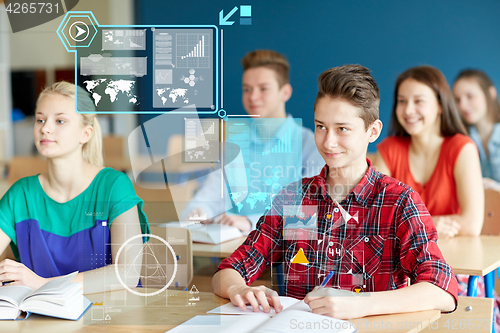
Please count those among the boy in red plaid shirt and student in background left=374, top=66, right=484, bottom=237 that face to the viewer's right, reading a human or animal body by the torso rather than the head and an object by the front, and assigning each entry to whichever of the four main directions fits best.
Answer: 0

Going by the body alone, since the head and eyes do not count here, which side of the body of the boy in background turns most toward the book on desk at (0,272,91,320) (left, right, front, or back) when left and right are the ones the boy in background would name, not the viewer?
front

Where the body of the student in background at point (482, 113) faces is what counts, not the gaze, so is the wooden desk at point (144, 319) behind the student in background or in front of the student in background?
in front

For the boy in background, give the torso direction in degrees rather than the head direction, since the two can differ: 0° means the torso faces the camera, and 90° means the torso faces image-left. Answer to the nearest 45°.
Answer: approximately 45°

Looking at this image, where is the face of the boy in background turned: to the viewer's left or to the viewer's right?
to the viewer's left
